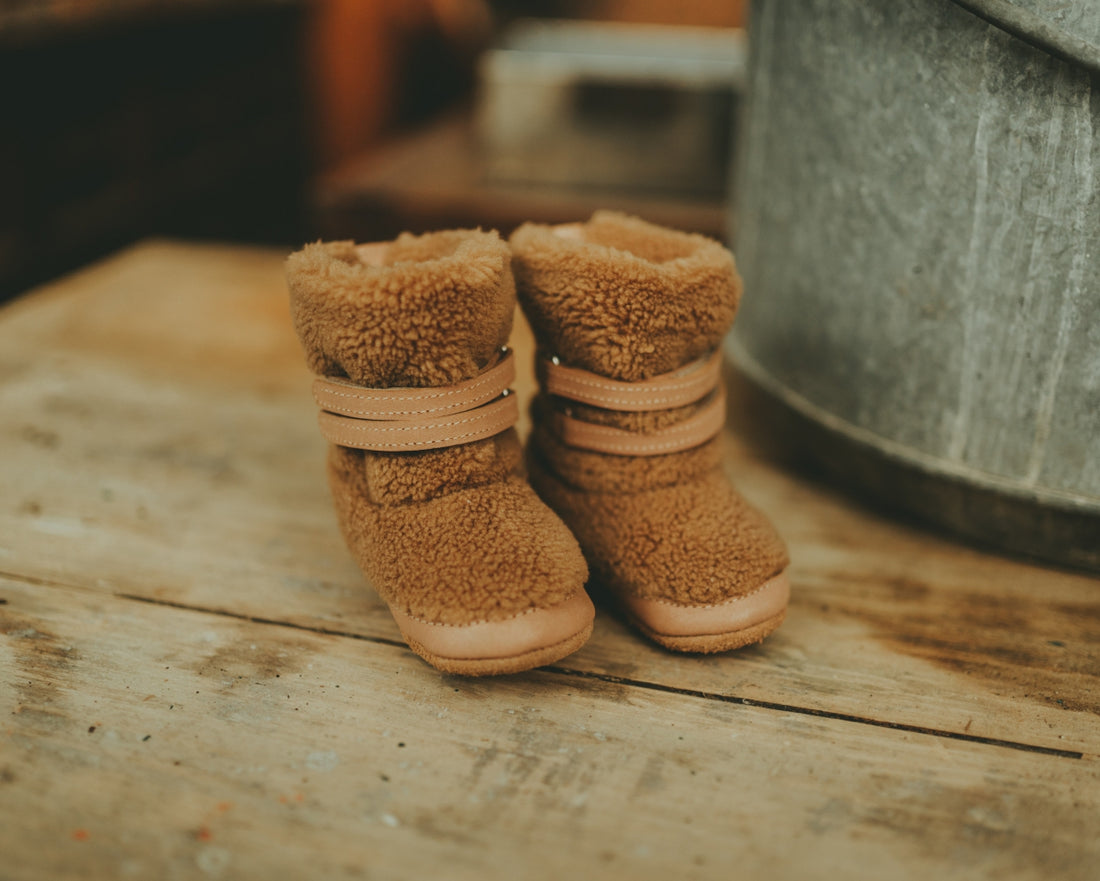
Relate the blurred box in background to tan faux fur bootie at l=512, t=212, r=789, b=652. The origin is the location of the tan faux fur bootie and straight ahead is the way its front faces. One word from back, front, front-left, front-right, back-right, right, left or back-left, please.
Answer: back-left
